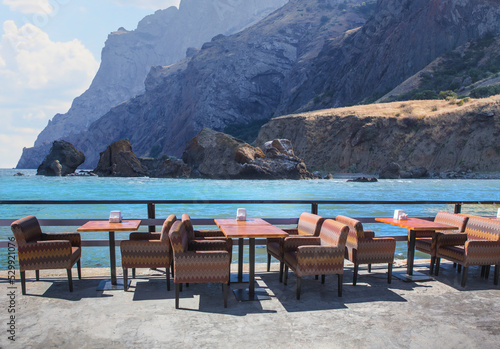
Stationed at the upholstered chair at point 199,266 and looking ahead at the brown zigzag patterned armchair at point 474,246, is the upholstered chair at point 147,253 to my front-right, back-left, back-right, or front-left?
back-left

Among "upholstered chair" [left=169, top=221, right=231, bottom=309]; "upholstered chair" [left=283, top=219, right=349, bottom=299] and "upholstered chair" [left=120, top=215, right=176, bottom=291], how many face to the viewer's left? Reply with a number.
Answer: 2

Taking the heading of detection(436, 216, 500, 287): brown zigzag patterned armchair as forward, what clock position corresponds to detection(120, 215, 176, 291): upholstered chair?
detection(120, 215, 176, 291): upholstered chair is roughly at 12 o'clock from detection(436, 216, 500, 287): brown zigzag patterned armchair.

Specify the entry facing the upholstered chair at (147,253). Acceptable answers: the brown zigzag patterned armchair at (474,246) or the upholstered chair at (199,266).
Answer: the brown zigzag patterned armchair at (474,246)

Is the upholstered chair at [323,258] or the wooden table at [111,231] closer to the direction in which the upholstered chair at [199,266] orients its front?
the upholstered chair at [323,258]

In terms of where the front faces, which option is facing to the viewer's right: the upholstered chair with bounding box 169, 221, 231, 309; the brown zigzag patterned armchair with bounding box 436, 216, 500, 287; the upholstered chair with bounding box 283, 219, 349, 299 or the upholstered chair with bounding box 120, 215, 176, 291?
the upholstered chair with bounding box 169, 221, 231, 309

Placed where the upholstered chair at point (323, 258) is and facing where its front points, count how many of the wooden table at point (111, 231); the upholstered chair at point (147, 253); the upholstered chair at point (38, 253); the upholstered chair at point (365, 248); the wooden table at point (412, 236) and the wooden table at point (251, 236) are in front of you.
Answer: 4

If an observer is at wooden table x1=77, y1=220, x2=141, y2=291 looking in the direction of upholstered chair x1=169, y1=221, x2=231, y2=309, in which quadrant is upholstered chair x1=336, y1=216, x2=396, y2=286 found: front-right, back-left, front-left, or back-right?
front-left

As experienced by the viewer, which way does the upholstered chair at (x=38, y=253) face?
facing to the right of the viewer

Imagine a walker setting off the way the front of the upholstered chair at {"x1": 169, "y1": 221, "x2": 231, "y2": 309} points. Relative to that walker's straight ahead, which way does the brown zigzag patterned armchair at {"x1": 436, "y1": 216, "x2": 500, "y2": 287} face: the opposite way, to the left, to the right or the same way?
the opposite way

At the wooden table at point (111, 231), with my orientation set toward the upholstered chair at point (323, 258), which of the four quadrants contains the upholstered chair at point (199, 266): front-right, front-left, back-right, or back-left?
front-right

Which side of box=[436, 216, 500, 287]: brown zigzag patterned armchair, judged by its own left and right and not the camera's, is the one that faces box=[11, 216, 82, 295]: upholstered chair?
front

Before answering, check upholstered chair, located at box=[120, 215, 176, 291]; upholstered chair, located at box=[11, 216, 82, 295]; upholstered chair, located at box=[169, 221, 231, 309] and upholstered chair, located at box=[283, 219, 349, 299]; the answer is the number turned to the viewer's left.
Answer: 2

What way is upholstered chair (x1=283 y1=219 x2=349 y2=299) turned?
to the viewer's left

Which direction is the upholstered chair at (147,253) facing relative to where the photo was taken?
to the viewer's left

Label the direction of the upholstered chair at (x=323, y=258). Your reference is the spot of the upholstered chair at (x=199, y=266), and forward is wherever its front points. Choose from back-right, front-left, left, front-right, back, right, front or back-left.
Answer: front

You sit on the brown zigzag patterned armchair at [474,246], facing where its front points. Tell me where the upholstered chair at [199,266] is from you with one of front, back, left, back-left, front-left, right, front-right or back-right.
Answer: front
